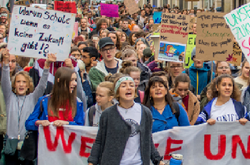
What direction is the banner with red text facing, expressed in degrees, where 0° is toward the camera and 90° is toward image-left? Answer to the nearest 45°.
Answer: approximately 0°

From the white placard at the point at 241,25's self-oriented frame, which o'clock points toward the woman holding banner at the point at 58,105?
The woman holding banner is roughly at 2 o'clock from the white placard.

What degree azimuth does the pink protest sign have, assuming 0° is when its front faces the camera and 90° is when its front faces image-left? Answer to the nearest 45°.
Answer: approximately 0°

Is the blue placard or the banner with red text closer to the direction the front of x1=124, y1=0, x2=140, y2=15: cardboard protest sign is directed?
the banner with red text

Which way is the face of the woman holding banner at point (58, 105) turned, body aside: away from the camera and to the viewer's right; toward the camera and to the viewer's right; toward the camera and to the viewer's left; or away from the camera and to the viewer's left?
toward the camera and to the viewer's right
